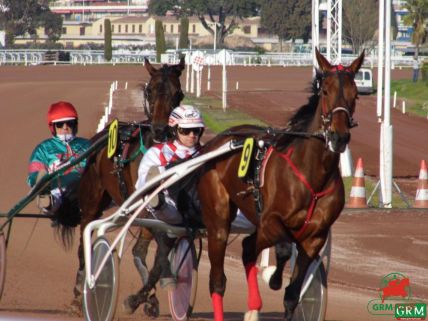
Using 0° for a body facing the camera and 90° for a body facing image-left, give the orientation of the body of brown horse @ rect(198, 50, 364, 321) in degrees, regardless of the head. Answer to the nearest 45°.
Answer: approximately 315°

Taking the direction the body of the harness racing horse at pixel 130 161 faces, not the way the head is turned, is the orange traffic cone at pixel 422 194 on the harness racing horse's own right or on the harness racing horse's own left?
on the harness racing horse's own left

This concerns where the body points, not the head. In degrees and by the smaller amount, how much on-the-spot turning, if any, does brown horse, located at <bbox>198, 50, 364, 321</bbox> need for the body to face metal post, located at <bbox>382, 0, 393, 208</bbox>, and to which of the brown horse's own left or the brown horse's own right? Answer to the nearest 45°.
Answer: approximately 135° to the brown horse's own left

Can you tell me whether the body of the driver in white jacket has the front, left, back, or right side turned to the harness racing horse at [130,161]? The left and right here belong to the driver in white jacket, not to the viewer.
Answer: back

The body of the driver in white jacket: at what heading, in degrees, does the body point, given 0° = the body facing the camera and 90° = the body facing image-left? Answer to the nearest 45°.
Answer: approximately 315°

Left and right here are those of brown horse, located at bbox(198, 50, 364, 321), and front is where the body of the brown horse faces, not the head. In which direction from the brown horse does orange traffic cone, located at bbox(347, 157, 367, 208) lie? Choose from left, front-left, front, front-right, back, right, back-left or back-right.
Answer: back-left
